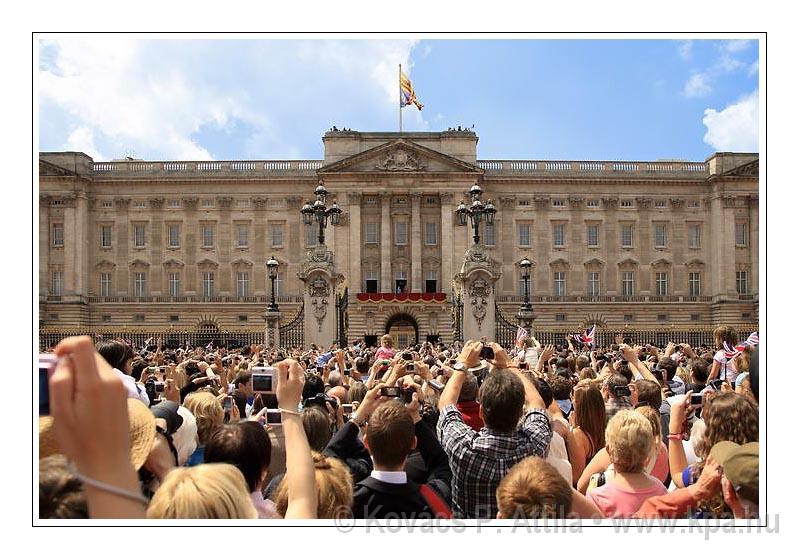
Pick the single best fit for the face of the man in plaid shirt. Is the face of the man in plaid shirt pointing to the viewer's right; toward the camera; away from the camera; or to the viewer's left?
away from the camera

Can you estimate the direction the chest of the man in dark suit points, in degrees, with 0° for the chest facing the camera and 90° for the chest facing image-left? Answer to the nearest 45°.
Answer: approximately 180°

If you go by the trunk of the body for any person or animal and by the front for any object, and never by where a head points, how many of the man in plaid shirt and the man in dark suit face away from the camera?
2

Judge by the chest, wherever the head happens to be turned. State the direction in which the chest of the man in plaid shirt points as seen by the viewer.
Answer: away from the camera
